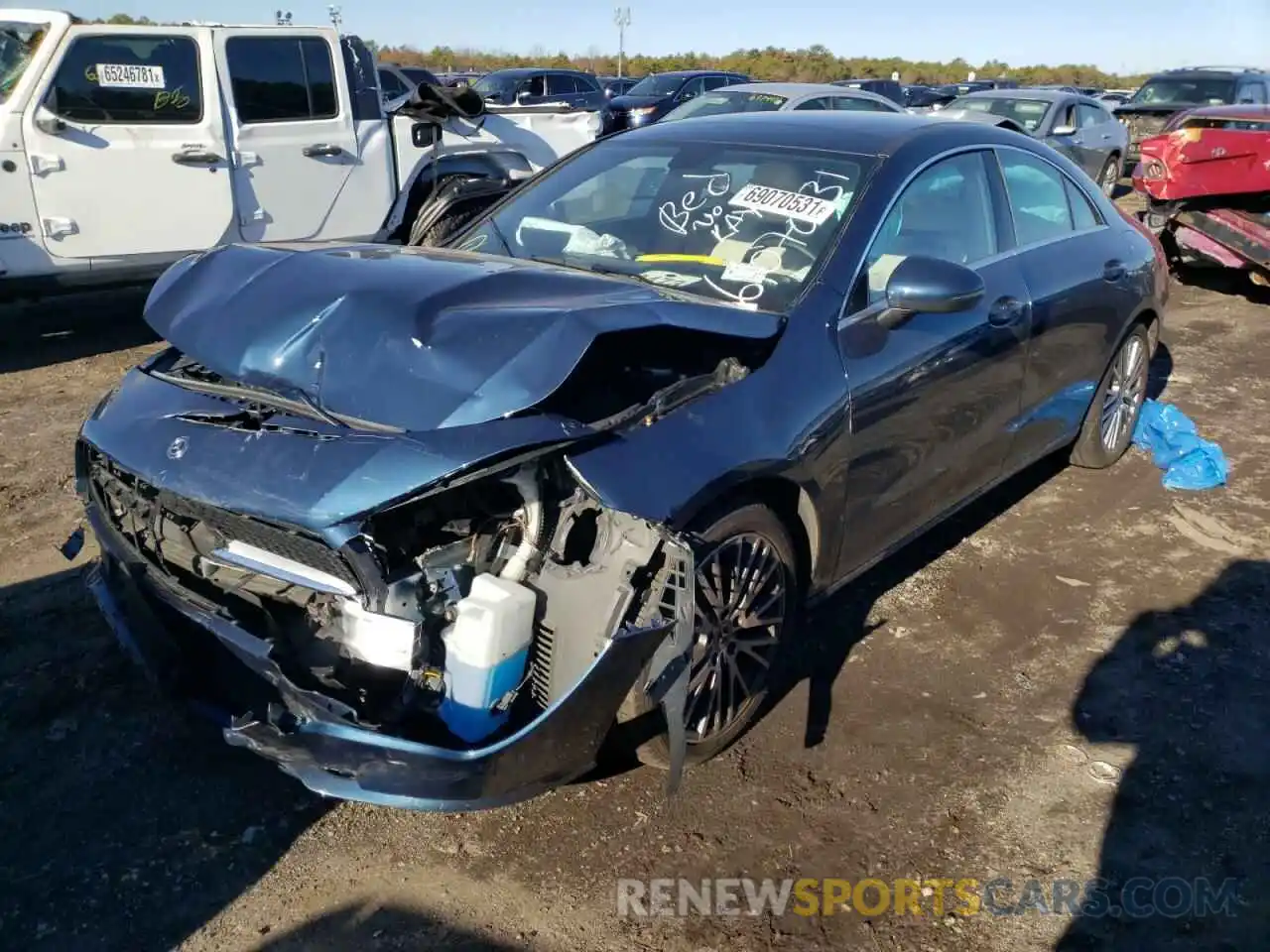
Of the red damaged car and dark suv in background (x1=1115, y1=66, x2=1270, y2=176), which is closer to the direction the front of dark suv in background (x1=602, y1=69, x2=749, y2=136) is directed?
the red damaged car

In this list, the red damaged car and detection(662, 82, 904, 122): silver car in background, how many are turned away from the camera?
1

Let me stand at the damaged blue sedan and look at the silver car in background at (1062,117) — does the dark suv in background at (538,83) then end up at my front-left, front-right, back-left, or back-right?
front-left

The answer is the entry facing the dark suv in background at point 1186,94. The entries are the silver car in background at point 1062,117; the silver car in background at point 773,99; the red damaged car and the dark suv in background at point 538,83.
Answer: the red damaged car

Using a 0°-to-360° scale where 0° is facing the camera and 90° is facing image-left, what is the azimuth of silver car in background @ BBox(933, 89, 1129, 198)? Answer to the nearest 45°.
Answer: approximately 45°

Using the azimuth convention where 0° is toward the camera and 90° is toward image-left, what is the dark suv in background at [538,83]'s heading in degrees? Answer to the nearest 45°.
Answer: approximately 45°

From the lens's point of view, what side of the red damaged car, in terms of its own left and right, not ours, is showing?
back

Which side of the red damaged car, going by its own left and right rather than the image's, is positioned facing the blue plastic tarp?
back

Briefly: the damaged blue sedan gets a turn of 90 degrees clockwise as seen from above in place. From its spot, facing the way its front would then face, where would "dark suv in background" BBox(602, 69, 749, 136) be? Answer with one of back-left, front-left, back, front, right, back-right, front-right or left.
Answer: front-right

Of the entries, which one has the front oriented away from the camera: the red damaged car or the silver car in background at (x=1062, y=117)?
the red damaged car

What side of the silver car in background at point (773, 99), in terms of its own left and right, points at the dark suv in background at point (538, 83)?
right

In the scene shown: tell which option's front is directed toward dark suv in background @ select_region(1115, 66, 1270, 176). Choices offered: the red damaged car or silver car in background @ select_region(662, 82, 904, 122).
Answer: the red damaged car

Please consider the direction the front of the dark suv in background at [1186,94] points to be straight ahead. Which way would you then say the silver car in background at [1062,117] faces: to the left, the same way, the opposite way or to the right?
the same way

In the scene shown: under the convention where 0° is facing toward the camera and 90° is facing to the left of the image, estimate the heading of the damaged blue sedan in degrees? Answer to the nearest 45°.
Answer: approximately 45°

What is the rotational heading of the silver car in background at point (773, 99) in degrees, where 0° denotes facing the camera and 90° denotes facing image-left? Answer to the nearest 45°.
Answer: approximately 45°

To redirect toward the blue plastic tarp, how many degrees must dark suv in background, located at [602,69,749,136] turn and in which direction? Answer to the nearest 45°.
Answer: approximately 45° to its left
